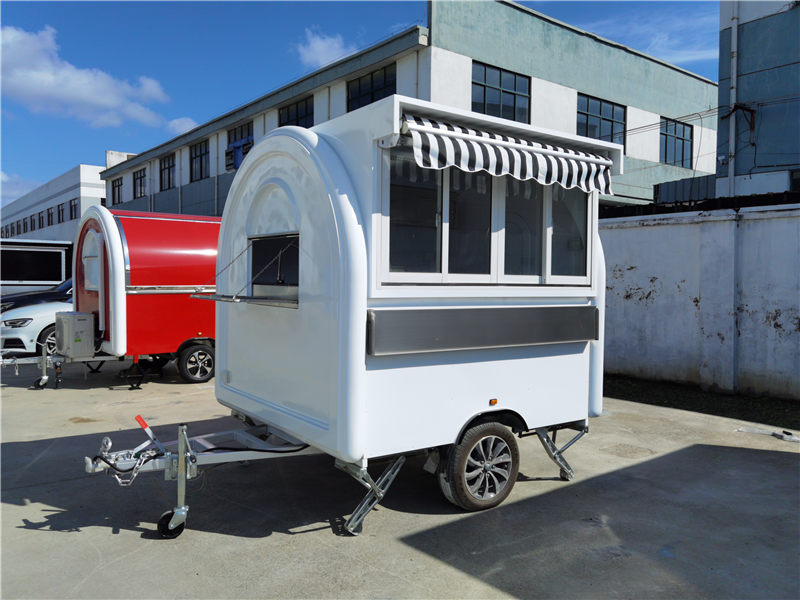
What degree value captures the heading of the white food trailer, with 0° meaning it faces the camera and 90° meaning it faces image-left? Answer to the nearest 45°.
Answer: approximately 45°

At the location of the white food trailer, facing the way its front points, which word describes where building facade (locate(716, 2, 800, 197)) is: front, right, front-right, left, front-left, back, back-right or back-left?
back

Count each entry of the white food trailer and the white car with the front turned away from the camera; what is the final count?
0

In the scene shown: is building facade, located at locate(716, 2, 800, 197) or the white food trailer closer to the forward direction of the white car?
the white food trailer

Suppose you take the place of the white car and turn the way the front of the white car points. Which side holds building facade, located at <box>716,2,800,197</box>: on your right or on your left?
on your left

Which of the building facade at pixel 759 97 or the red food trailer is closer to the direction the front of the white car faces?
the red food trailer

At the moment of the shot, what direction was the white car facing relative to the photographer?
facing the viewer and to the left of the viewer

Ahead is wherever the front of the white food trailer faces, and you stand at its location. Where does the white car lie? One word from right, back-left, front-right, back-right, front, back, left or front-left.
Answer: right

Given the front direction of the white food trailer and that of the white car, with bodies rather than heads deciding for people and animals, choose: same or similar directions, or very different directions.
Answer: same or similar directions
